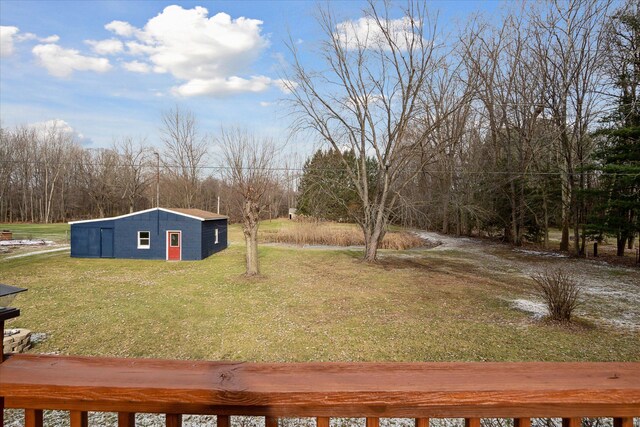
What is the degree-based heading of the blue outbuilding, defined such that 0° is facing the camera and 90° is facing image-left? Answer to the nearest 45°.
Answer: approximately 0°

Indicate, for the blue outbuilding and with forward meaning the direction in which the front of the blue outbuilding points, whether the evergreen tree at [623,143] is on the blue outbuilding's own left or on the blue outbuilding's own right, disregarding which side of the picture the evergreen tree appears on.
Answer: on the blue outbuilding's own left

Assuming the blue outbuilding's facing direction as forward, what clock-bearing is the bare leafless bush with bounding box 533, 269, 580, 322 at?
The bare leafless bush is roughly at 11 o'clock from the blue outbuilding.
